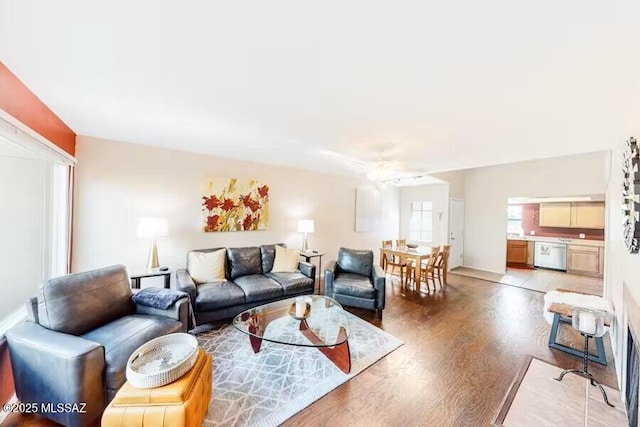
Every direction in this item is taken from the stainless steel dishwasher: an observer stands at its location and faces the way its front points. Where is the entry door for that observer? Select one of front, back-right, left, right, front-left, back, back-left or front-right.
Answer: front-right

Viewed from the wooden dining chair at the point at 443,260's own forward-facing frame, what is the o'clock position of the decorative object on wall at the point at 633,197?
The decorative object on wall is roughly at 7 o'clock from the wooden dining chair.

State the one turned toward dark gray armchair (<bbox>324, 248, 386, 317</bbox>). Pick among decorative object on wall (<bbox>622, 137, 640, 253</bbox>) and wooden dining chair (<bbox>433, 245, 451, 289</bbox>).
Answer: the decorative object on wall

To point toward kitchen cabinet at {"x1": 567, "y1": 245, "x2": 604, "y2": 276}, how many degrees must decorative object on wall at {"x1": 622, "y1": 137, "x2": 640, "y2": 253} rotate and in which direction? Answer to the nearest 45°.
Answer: approximately 90° to its right

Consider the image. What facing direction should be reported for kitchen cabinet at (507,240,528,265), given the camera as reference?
facing the viewer

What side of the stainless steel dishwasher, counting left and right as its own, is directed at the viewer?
front

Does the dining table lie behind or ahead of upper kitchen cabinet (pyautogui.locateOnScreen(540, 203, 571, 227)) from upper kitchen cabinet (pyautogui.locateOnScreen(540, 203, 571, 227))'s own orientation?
ahead

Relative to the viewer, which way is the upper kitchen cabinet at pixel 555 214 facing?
toward the camera

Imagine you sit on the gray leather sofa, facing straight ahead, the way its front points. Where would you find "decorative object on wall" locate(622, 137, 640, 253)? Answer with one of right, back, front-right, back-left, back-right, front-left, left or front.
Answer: front

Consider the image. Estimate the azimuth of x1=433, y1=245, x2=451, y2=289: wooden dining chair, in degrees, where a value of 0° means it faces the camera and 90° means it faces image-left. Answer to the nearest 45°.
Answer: approximately 135°

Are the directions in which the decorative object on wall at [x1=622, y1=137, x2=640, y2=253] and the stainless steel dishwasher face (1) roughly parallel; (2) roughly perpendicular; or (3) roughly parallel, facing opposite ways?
roughly perpendicular

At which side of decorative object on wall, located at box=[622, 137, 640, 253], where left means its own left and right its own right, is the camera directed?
left

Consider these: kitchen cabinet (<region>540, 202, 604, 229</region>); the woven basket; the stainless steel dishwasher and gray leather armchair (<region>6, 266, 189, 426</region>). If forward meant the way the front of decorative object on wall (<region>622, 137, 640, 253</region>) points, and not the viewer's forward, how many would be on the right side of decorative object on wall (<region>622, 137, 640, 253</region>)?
2
